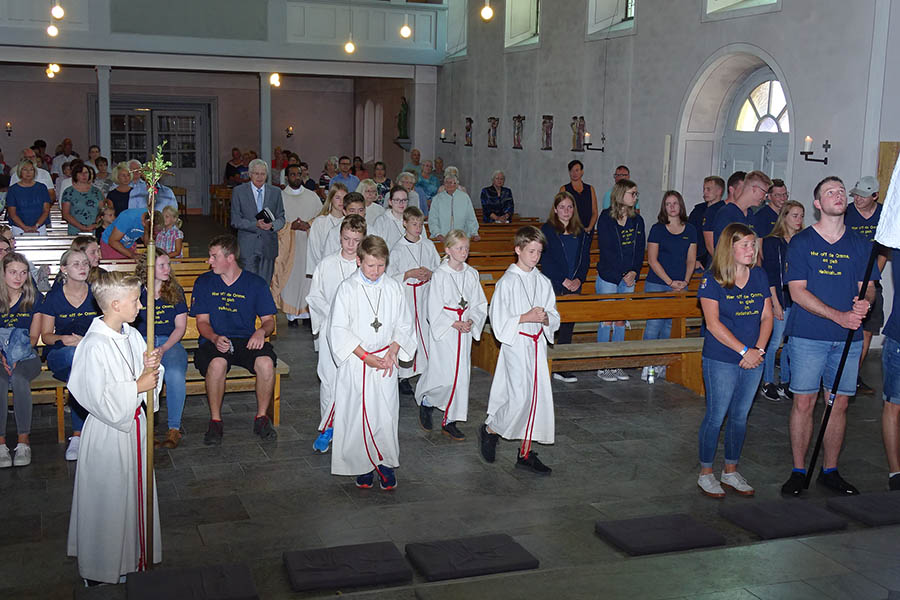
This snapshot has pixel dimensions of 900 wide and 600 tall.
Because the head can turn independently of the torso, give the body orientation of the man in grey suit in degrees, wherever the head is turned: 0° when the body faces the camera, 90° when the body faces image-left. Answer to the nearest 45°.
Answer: approximately 0°

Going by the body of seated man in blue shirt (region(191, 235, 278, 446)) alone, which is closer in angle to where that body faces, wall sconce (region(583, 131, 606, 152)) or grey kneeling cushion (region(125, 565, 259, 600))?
the grey kneeling cushion

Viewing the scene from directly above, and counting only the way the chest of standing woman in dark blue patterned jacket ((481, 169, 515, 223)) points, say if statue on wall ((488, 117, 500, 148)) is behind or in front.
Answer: behind

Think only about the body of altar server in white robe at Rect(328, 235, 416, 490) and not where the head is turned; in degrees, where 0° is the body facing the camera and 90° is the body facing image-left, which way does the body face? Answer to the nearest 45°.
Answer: approximately 0°

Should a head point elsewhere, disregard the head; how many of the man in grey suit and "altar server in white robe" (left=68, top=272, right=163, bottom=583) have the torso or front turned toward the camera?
1

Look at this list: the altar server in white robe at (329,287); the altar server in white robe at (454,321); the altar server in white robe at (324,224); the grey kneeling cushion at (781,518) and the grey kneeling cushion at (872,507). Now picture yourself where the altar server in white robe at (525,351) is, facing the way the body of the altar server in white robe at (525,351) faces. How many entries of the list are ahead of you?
2

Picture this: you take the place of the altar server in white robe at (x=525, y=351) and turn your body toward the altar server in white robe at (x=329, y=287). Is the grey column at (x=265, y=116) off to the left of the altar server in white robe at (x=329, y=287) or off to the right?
right

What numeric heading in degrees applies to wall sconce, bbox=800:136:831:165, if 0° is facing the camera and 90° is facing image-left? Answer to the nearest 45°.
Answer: approximately 45°

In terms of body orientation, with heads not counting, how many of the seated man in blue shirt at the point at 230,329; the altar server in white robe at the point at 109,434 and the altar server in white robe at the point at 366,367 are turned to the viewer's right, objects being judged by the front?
1

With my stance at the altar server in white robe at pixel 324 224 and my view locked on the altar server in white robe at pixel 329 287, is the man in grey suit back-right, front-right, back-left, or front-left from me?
back-right

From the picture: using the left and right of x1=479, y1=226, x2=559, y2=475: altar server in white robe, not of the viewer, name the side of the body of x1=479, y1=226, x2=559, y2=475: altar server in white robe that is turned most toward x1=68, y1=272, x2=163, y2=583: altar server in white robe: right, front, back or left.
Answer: right

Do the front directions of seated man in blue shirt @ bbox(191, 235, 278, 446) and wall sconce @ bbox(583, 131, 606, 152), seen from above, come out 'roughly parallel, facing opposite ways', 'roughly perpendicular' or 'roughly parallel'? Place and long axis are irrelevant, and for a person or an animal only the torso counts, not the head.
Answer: roughly perpendicular

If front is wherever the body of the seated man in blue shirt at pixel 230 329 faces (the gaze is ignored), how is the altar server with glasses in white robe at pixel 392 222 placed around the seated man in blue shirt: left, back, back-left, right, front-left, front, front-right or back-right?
back-left

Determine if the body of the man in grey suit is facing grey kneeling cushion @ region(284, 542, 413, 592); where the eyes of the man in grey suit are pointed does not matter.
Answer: yes

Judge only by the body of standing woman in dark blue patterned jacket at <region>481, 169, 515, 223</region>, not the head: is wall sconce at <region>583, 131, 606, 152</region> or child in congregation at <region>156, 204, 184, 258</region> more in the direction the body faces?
the child in congregation

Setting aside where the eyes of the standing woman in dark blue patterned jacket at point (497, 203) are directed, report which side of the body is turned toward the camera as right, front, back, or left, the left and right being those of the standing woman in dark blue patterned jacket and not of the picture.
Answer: front
